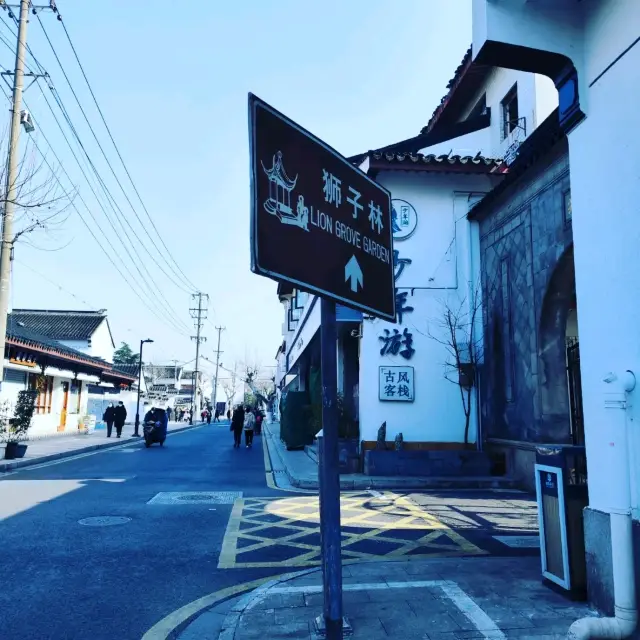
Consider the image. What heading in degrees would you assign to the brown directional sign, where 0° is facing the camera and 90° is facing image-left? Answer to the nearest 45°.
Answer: approximately 315°

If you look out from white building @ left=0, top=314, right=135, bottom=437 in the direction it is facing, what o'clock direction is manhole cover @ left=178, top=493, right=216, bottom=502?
The manhole cover is roughly at 1 o'clock from the white building.

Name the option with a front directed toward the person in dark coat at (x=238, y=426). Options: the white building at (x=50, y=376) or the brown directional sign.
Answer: the white building

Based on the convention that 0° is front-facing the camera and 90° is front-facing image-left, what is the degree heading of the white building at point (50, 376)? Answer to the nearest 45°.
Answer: approximately 315°

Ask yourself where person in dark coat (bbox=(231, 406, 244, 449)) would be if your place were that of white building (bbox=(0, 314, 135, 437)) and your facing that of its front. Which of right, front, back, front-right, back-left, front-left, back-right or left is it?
front

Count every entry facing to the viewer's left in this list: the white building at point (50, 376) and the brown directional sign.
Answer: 0

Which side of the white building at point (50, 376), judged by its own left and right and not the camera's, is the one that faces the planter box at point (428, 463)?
front

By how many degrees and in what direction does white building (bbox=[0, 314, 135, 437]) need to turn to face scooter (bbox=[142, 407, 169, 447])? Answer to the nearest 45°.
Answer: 0° — it already faces it

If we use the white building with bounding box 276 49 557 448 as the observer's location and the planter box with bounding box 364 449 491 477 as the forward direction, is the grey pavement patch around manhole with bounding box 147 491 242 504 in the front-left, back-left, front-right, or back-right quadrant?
front-right

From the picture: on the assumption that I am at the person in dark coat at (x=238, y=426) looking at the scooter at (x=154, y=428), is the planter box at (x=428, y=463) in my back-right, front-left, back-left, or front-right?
back-left

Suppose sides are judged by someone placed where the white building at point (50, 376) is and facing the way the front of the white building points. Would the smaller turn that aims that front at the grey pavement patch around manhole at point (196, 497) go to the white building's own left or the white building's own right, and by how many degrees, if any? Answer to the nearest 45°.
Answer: approximately 45° to the white building's own right

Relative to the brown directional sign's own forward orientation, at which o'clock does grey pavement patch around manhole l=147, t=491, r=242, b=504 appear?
The grey pavement patch around manhole is roughly at 7 o'clock from the brown directional sign.
